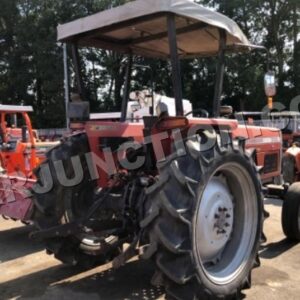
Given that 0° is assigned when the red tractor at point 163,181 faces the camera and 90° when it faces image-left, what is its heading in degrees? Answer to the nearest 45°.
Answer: approximately 225°

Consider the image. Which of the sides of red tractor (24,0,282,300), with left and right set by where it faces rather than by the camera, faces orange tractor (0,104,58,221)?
left
